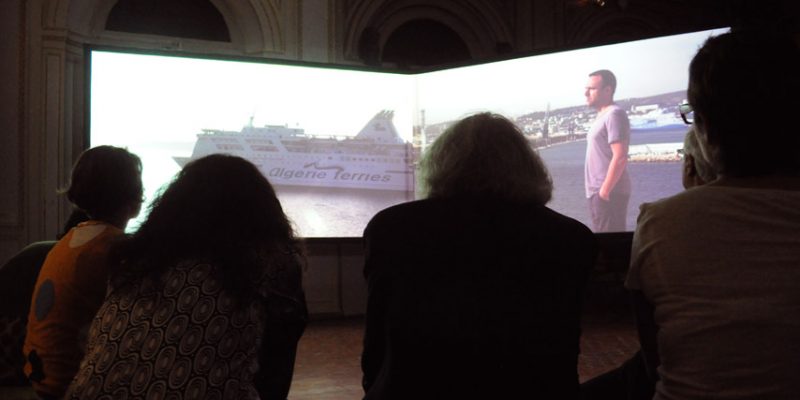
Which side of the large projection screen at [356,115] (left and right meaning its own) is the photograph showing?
front

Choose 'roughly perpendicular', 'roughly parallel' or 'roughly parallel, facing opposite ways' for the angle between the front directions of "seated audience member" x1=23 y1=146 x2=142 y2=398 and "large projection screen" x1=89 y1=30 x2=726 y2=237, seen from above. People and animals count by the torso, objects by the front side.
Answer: roughly parallel, facing opposite ways

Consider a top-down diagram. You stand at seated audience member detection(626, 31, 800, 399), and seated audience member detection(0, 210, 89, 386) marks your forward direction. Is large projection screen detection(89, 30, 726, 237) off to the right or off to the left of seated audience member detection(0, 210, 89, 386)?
right

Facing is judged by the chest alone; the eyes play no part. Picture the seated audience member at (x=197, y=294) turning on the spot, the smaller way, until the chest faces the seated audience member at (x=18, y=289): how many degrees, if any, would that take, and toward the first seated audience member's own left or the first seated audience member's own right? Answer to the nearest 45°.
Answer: approximately 45° to the first seated audience member's own left

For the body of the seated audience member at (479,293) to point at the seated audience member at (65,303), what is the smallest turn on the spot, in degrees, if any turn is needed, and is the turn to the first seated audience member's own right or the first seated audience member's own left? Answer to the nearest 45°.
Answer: approximately 90° to the first seated audience member's own left

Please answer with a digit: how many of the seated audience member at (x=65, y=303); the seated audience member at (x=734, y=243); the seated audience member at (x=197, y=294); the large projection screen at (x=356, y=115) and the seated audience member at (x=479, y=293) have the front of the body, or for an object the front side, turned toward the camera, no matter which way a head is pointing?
1

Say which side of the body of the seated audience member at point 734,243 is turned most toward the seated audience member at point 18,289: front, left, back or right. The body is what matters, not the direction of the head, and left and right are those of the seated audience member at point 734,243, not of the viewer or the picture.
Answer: left

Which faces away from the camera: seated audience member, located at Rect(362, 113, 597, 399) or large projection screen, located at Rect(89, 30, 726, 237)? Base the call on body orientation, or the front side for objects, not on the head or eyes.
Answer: the seated audience member

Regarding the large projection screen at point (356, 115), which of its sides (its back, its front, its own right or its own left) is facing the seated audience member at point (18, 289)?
front

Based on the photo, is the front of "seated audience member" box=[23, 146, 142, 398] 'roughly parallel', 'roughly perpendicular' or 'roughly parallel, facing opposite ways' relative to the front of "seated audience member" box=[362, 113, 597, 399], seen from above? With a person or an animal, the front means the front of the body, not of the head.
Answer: roughly parallel

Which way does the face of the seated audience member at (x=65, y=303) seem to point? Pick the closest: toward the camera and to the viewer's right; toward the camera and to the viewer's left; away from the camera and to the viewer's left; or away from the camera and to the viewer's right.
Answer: away from the camera and to the viewer's right

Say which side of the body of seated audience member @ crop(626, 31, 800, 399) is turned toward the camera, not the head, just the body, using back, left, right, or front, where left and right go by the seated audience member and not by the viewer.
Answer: back

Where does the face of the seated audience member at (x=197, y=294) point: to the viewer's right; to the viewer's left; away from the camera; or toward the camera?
away from the camera

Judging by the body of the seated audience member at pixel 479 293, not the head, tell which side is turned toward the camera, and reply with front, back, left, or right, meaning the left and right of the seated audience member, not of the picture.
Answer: back

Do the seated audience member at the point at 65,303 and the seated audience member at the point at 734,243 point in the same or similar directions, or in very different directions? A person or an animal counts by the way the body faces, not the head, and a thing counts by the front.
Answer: same or similar directions

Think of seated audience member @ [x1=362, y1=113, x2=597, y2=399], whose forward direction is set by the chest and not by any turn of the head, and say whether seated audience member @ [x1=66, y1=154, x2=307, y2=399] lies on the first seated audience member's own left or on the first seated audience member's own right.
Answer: on the first seated audience member's own left

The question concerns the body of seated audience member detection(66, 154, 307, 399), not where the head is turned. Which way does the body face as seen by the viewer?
away from the camera

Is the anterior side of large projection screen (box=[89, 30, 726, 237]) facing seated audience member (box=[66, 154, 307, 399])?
yes

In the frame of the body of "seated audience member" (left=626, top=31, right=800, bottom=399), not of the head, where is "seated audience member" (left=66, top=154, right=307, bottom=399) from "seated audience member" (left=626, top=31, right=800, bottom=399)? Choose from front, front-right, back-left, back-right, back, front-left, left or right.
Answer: left

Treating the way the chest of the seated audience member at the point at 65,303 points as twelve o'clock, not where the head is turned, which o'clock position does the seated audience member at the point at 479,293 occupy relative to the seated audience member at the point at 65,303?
the seated audience member at the point at 479,293 is roughly at 3 o'clock from the seated audience member at the point at 65,303.

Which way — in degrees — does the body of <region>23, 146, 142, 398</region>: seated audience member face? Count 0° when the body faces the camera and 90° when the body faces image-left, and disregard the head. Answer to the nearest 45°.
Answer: approximately 225°
